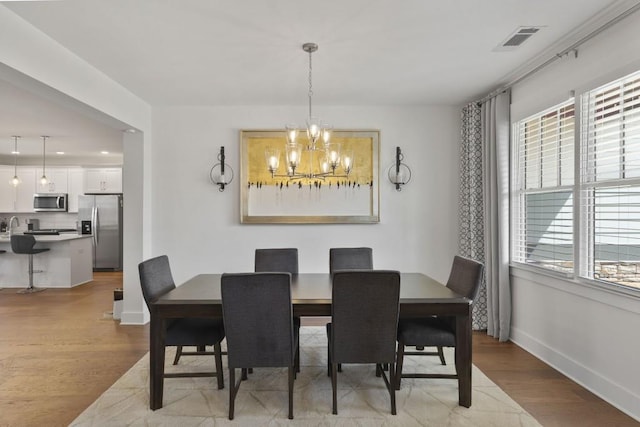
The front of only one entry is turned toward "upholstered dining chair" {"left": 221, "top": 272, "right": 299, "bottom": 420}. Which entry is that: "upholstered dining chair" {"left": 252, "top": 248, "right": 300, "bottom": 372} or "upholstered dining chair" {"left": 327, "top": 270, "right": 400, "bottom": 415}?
"upholstered dining chair" {"left": 252, "top": 248, "right": 300, "bottom": 372}

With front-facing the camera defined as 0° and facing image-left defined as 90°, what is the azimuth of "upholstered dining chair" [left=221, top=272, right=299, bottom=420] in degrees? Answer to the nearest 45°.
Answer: approximately 180°

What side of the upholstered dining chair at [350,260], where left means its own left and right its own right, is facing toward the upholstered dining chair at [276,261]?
right

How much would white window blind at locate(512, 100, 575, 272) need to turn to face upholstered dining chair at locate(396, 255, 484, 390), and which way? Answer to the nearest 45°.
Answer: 0° — it already faces it

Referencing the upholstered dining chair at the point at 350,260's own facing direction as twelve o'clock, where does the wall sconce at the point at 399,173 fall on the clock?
The wall sconce is roughly at 7 o'clock from the upholstered dining chair.

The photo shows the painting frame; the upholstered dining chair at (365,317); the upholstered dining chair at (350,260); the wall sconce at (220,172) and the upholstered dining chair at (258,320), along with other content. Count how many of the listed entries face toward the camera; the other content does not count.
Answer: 3

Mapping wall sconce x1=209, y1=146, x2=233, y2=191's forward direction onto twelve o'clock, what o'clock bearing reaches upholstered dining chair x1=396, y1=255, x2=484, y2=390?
The upholstered dining chair is roughly at 11 o'clock from the wall sconce.

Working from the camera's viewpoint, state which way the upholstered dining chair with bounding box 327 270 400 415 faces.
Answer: facing away from the viewer

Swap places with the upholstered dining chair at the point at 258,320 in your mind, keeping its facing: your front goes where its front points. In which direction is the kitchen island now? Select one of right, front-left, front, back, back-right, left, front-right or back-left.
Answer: front-left

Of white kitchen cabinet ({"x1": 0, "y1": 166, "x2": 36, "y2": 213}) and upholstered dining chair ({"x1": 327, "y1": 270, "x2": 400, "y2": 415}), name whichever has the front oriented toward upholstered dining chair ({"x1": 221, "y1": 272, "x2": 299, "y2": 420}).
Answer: the white kitchen cabinet

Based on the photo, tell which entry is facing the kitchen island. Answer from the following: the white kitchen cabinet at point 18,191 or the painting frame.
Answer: the white kitchen cabinet
